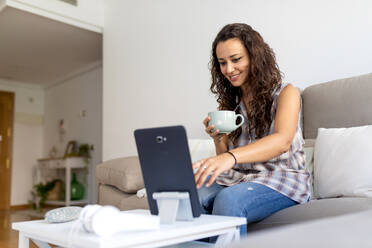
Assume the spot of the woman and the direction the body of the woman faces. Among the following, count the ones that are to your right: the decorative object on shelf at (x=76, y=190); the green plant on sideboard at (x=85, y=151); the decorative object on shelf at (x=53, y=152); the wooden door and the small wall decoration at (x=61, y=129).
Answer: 5

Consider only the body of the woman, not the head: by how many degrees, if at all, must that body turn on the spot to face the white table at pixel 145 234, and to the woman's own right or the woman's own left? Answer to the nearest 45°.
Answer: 0° — they already face it

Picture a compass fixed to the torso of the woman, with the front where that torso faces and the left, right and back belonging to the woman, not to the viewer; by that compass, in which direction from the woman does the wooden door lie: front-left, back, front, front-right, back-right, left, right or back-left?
right

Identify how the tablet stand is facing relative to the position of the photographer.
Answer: facing away from the viewer and to the right of the viewer

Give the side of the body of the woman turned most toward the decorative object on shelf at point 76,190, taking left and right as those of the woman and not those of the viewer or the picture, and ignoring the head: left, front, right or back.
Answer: right

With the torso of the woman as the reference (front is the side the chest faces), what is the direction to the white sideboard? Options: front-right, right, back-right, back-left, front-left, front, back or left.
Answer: right

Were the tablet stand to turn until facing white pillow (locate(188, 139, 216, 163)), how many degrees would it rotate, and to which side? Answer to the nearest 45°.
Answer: approximately 45° to its left

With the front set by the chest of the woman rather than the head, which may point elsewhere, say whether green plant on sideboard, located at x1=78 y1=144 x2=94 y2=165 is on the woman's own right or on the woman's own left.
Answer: on the woman's own right

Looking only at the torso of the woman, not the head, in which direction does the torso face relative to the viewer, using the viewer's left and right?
facing the viewer and to the left of the viewer

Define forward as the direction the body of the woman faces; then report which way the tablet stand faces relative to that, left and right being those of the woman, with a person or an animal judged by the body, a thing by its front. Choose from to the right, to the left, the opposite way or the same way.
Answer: the opposite way

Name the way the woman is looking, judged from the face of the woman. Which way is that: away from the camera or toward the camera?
toward the camera

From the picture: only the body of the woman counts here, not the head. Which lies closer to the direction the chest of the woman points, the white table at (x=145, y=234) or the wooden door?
the white table

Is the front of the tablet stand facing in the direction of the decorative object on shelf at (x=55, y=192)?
no

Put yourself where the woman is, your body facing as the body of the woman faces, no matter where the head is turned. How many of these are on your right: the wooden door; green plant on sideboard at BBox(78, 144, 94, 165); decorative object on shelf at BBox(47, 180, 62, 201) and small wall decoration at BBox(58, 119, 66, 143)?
4

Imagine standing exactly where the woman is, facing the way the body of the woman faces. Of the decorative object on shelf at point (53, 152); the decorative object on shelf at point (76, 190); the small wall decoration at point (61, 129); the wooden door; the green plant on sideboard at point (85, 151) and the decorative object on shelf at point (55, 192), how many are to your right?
6

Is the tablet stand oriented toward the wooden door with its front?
no

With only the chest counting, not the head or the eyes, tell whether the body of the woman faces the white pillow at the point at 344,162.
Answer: no

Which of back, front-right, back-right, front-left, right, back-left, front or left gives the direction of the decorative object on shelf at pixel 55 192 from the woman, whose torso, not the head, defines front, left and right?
right
